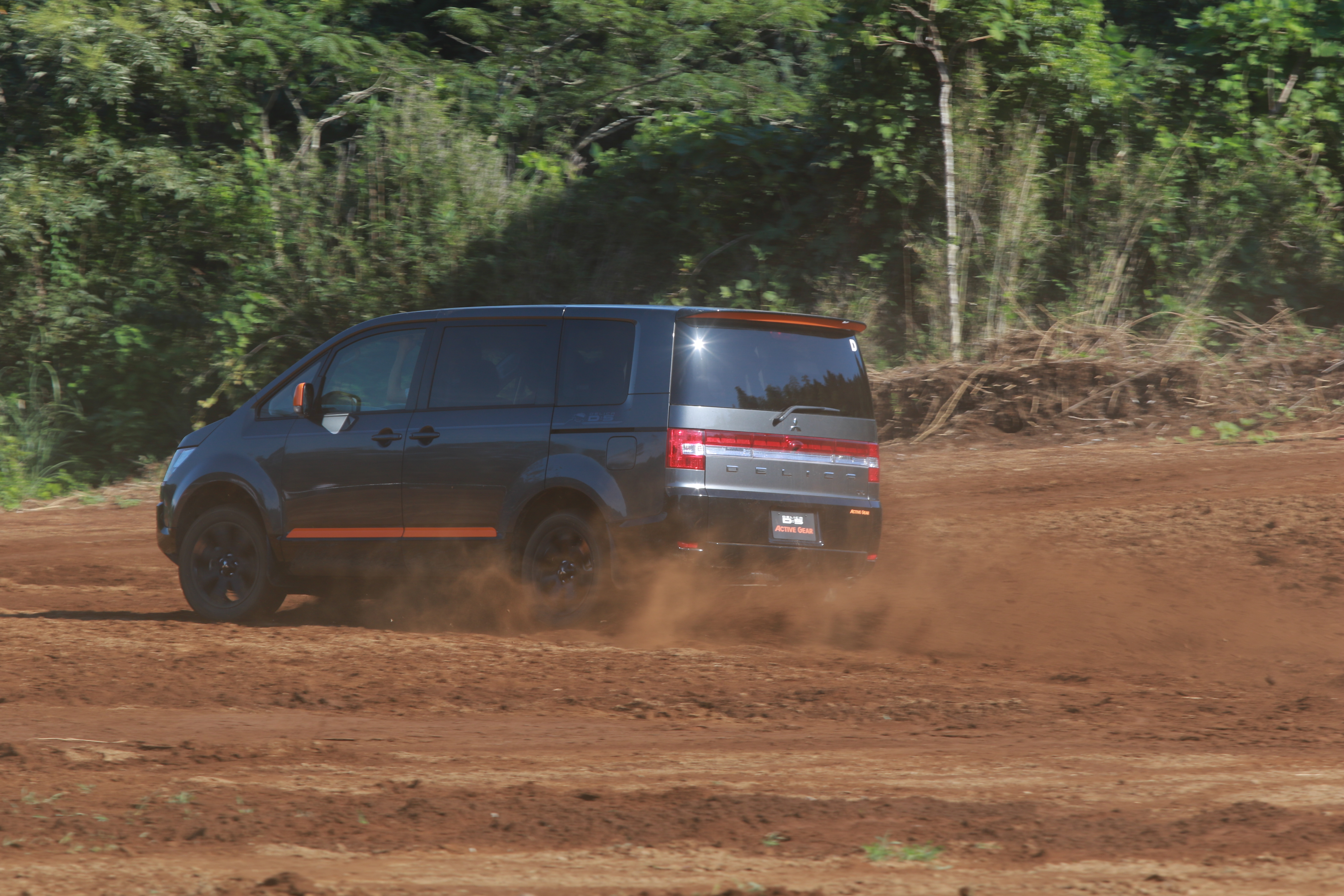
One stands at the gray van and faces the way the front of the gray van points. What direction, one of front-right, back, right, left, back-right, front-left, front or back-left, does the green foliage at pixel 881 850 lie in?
back-left

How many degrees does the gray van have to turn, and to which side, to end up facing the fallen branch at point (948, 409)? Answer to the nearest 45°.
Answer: approximately 90° to its right

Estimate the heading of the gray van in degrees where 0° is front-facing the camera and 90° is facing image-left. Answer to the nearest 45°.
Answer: approximately 135°

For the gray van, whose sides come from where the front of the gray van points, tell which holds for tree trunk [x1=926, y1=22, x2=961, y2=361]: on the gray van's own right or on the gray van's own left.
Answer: on the gray van's own right

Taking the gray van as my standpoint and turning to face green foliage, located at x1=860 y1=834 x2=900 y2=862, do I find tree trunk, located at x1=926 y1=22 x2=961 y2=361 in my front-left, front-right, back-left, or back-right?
back-left
